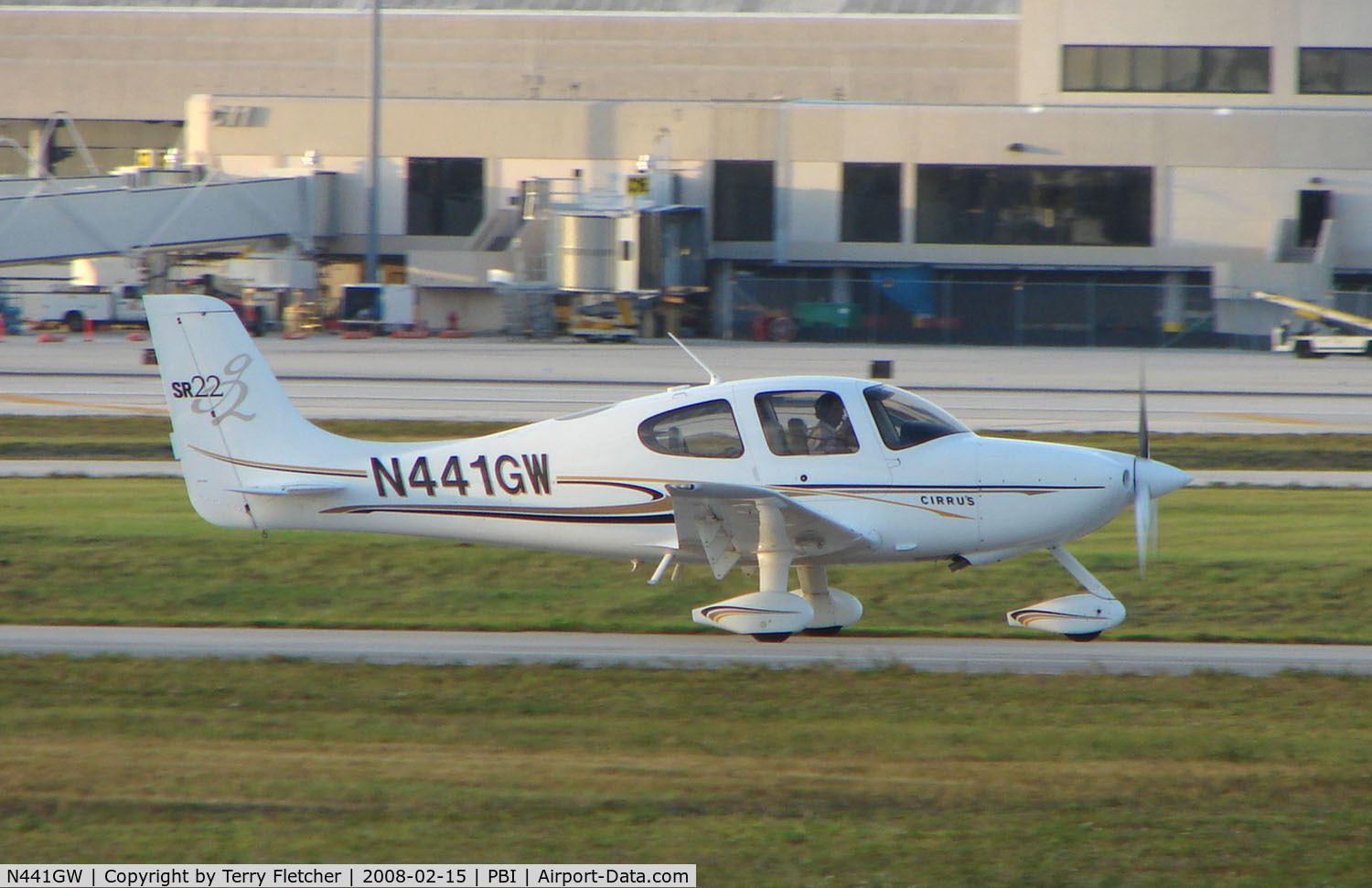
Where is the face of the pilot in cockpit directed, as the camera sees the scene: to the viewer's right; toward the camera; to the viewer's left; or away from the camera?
to the viewer's right

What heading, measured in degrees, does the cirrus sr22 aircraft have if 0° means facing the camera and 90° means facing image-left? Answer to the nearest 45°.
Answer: approximately 270°

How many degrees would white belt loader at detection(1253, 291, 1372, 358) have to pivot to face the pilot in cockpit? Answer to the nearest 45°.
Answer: approximately 90° to its left

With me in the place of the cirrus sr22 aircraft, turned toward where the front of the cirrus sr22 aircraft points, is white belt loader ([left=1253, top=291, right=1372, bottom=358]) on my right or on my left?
on my left

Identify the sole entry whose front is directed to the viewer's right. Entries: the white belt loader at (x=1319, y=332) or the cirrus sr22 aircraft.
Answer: the cirrus sr22 aircraft

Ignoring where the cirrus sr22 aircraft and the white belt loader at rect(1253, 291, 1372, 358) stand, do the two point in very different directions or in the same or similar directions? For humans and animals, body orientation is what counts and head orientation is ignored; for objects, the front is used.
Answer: very different directions

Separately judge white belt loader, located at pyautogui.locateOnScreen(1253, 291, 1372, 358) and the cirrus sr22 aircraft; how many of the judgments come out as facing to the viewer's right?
1

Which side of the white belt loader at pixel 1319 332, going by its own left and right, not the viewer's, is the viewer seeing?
left

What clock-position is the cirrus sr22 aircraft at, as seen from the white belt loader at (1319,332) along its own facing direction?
The cirrus sr22 aircraft is roughly at 9 o'clock from the white belt loader.
